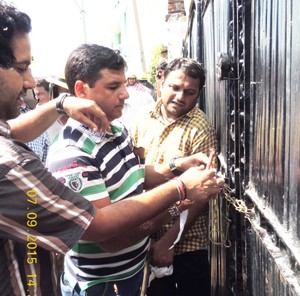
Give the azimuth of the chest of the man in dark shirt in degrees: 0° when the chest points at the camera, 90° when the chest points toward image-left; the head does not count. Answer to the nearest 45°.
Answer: approximately 270°

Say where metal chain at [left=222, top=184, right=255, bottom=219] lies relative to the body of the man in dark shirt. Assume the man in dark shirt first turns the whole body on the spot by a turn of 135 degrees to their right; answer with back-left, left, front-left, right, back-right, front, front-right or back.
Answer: back

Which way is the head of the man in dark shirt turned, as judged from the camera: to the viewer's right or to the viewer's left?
to the viewer's right

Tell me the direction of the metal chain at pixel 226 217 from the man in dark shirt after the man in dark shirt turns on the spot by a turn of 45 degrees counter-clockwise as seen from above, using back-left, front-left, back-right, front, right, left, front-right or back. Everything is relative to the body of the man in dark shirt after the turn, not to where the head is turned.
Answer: front

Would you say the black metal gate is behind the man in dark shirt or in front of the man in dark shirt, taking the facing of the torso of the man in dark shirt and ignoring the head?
in front
